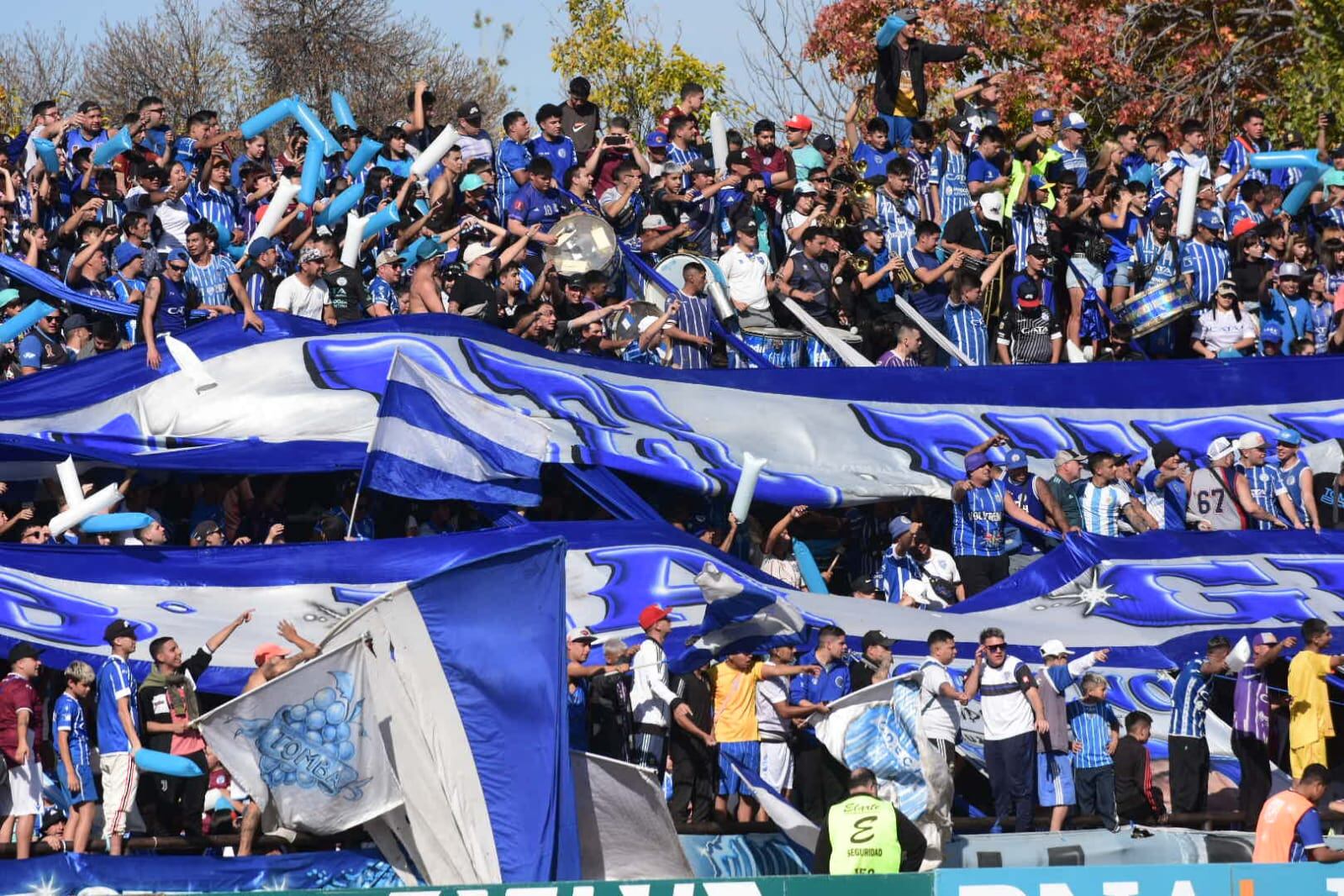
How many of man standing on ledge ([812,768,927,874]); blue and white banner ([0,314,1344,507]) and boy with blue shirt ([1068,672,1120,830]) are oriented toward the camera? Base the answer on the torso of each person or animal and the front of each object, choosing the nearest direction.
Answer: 2

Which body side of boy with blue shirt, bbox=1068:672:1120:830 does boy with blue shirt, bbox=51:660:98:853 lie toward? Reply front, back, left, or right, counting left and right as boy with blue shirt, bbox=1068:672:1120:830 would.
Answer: right

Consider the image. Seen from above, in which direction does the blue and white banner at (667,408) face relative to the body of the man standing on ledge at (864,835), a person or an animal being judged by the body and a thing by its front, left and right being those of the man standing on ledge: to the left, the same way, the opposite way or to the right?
the opposite way

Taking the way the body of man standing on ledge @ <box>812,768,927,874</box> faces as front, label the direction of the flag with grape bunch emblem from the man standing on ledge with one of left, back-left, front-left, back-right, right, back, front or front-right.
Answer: left

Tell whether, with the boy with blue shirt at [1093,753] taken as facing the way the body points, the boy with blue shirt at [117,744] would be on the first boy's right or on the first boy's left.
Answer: on the first boy's right

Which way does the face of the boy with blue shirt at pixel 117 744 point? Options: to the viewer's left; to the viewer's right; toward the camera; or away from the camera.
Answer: to the viewer's right

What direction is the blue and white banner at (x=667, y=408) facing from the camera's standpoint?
toward the camera

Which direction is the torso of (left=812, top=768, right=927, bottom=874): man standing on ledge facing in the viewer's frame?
away from the camera

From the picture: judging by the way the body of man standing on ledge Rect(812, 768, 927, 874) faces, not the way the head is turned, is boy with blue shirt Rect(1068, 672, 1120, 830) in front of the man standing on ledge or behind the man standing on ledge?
in front

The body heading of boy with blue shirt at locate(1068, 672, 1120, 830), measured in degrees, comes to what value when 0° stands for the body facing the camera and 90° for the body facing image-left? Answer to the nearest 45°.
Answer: approximately 0°

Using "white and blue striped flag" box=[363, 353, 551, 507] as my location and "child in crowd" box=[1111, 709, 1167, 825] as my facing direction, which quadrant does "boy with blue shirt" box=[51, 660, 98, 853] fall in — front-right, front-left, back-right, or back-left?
back-right

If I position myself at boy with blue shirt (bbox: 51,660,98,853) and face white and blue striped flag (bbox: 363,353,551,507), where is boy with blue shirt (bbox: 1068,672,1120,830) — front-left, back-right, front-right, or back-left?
front-right
